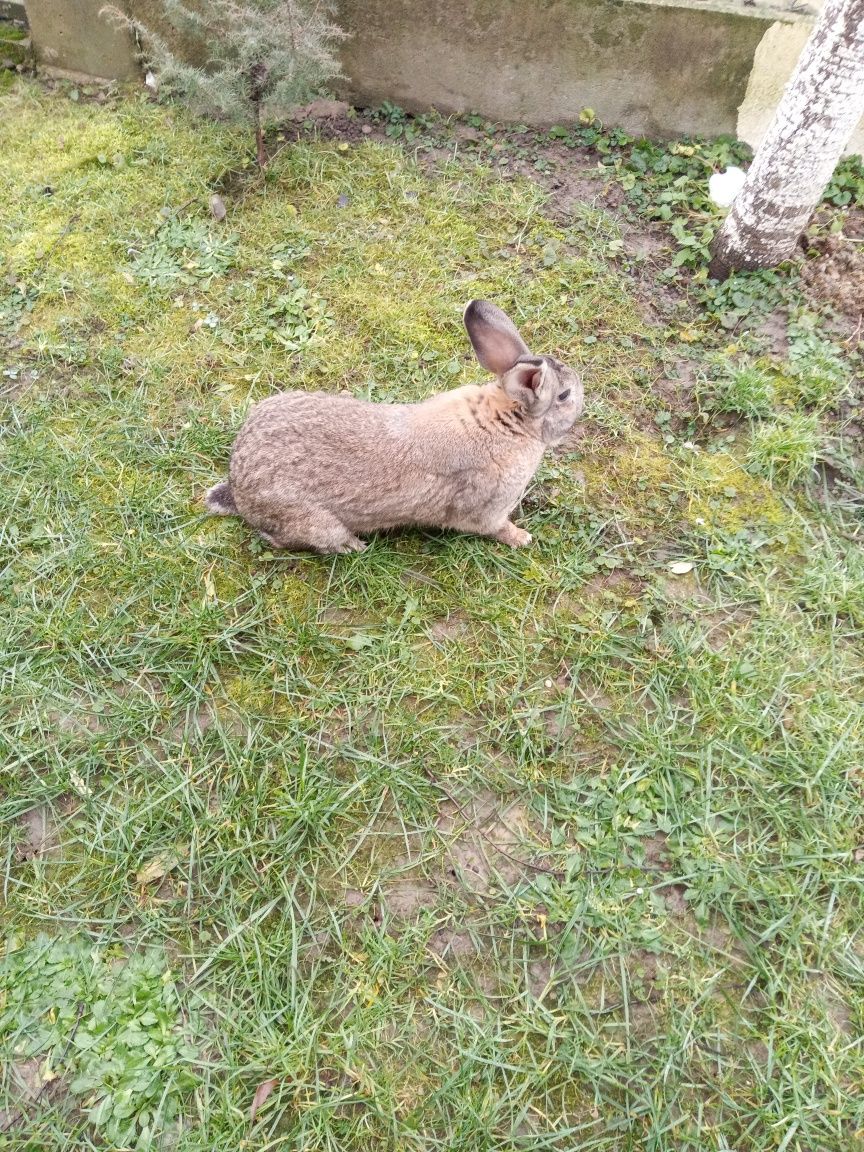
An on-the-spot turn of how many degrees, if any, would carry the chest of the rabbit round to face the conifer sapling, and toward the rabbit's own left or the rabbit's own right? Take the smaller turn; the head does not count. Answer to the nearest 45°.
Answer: approximately 135° to the rabbit's own left

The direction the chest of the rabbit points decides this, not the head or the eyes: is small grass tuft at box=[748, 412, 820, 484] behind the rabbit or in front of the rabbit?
in front

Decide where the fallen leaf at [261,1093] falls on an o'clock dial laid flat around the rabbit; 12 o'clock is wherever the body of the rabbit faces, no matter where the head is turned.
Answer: The fallen leaf is roughly at 3 o'clock from the rabbit.

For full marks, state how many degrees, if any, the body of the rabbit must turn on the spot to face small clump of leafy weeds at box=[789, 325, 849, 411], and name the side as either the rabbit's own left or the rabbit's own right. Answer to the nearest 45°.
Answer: approximately 45° to the rabbit's own left

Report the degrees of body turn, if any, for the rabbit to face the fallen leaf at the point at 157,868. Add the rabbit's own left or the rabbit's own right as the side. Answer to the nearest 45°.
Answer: approximately 90° to the rabbit's own right

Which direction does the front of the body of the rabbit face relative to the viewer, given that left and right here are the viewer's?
facing to the right of the viewer

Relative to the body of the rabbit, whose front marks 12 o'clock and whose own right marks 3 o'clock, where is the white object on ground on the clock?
The white object on ground is roughly at 10 o'clock from the rabbit.

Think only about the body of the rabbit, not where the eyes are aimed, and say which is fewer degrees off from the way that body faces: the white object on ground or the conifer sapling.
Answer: the white object on ground

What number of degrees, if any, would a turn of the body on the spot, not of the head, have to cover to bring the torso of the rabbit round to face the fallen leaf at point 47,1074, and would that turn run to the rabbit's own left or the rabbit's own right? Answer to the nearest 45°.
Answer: approximately 90° to the rabbit's own right
